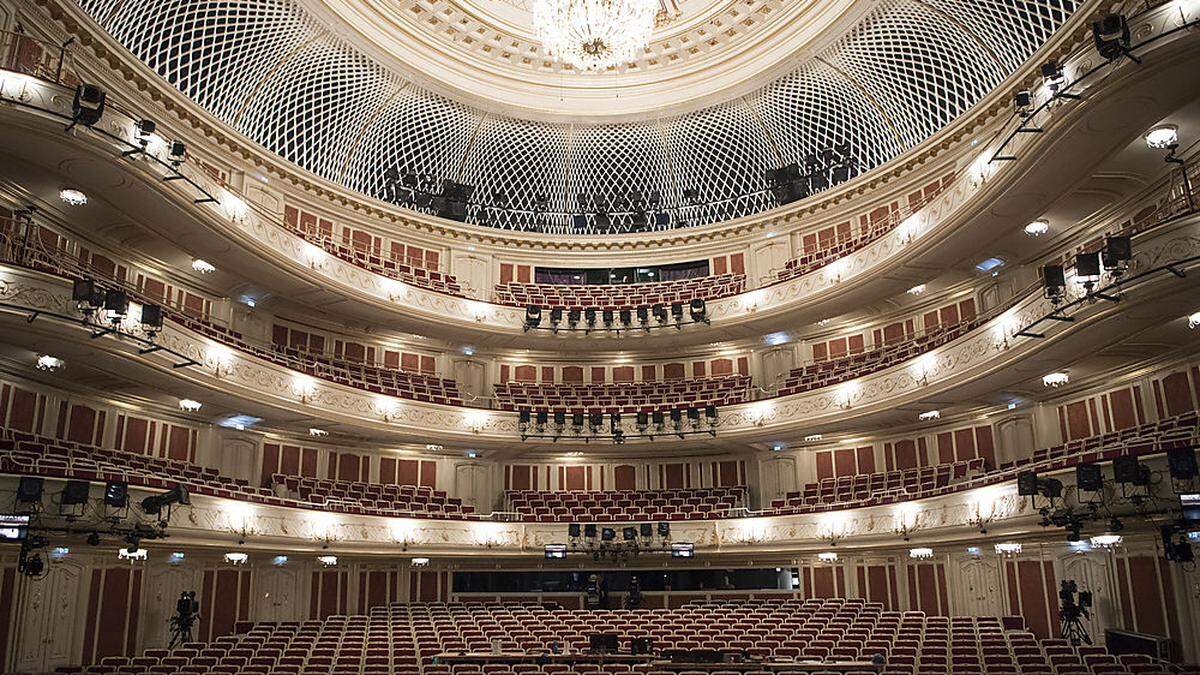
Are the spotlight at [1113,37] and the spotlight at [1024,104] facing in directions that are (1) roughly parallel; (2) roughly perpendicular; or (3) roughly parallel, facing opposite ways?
roughly parallel

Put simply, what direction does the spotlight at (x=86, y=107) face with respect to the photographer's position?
facing the viewer and to the right of the viewer

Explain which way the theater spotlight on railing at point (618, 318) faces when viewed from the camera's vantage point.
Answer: facing the viewer

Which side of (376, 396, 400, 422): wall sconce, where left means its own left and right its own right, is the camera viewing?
front

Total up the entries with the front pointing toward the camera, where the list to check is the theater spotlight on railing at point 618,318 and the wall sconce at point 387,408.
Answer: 2

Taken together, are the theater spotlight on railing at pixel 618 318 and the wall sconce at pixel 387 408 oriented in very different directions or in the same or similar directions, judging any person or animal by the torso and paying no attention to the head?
same or similar directions

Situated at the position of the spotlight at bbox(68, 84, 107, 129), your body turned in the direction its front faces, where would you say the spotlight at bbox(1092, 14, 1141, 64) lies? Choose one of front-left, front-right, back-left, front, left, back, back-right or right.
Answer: front

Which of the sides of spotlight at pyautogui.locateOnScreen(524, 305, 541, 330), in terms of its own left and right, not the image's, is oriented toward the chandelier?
front

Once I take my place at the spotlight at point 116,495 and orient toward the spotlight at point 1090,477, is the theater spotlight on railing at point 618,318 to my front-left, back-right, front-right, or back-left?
front-left

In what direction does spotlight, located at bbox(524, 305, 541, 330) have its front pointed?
toward the camera

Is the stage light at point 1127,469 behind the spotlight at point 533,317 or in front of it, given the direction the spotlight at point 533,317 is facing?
in front

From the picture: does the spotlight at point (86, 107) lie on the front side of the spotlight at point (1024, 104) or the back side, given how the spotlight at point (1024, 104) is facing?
on the front side

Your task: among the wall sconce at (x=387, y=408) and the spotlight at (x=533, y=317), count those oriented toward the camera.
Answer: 2
